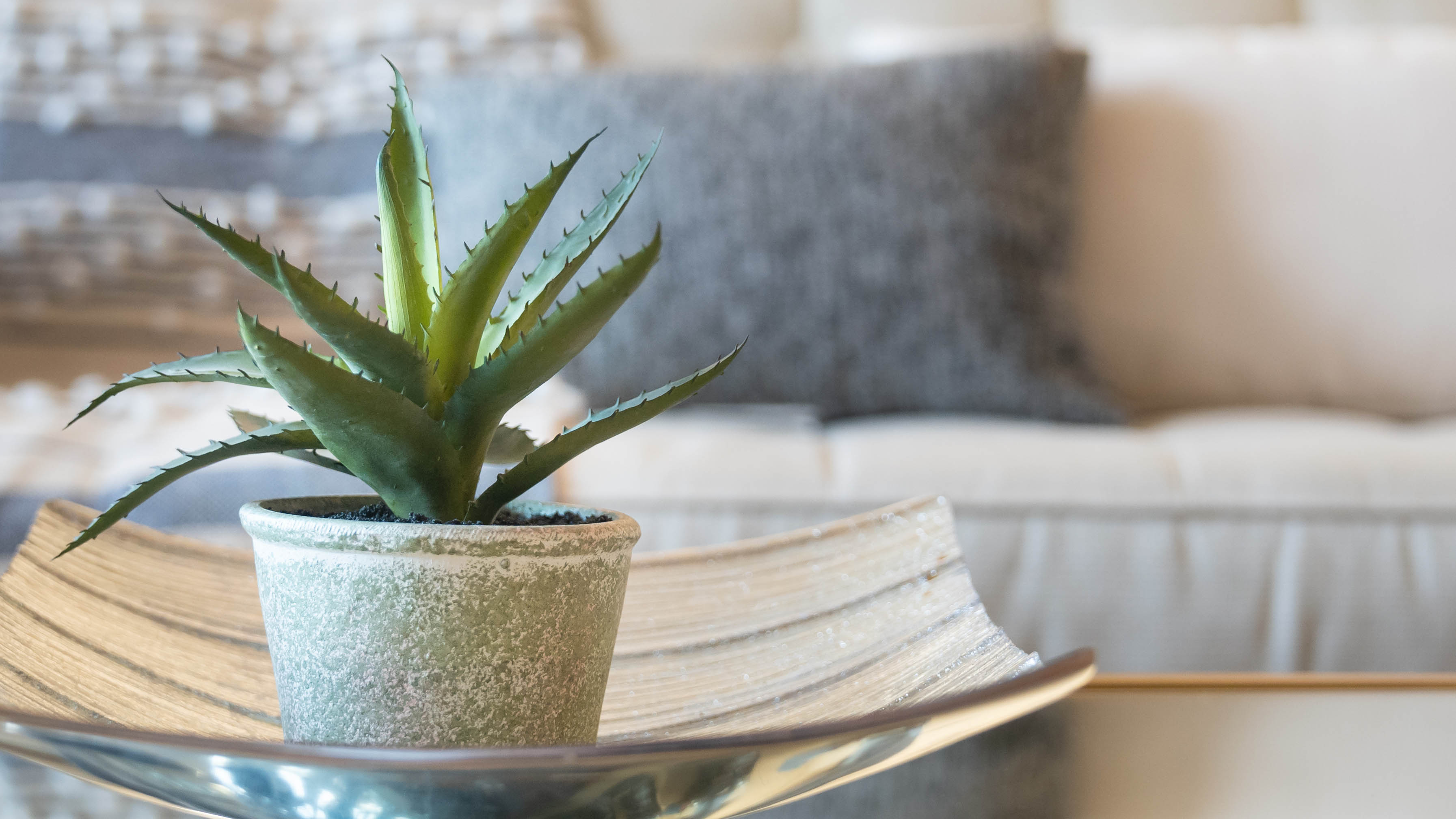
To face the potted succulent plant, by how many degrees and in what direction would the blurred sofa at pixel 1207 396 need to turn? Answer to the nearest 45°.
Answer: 0° — it already faces it

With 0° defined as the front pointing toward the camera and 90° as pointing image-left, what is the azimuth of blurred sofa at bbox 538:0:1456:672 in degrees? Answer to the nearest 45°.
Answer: approximately 0°

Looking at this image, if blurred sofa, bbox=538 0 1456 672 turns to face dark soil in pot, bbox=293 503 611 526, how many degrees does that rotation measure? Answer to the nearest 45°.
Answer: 0° — it already faces it

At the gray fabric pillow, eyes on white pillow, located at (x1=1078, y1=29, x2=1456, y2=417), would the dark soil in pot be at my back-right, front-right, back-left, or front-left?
back-right
